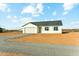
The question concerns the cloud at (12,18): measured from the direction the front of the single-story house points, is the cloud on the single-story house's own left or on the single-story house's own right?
on the single-story house's own right

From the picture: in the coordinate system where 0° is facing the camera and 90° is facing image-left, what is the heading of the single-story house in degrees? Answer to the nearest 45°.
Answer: approximately 0°

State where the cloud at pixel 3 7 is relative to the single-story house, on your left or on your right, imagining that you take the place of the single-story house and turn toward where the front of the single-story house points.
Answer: on your right
